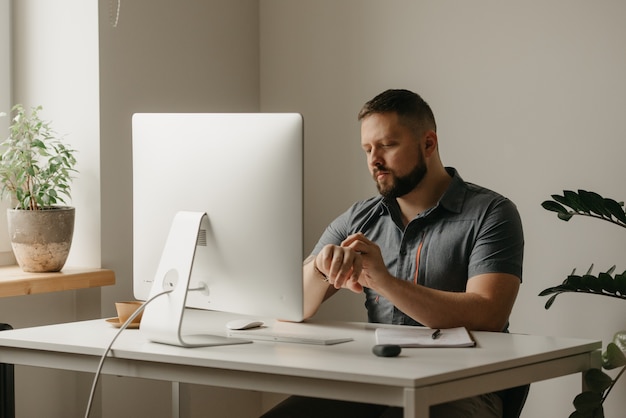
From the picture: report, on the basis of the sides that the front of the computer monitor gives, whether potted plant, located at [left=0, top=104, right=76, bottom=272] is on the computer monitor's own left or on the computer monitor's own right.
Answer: on the computer monitor's own left

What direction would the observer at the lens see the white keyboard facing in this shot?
facing away from the viewer and to the right of the viewer

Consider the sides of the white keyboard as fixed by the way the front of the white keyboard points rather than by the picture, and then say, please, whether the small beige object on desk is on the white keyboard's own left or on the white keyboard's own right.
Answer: on the white keyboard's own left

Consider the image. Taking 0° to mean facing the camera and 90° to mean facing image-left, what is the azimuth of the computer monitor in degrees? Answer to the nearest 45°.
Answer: approximately 225°

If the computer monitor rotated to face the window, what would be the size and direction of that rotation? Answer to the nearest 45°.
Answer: approximately 90° to its left

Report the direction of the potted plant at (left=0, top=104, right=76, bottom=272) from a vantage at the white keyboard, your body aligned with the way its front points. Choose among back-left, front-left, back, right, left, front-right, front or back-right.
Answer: left

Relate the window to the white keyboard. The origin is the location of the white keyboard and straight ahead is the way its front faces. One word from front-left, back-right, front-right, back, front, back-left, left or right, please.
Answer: left
